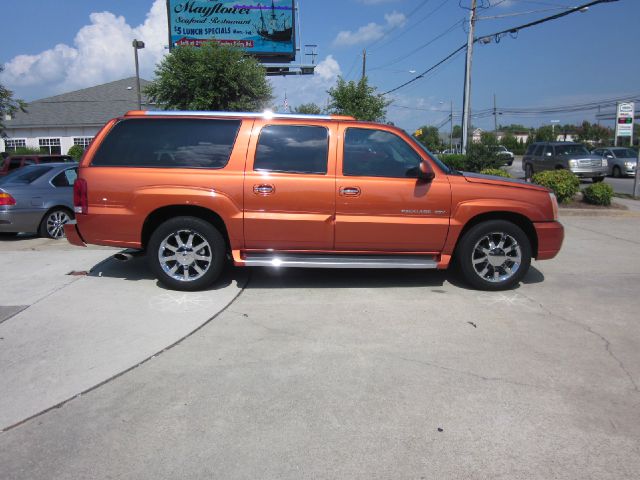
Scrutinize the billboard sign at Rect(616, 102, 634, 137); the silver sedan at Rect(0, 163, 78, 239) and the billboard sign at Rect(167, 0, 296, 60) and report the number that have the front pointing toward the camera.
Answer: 2

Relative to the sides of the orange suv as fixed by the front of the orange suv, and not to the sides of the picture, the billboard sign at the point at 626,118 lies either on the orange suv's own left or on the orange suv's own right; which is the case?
on the orange suv's own left

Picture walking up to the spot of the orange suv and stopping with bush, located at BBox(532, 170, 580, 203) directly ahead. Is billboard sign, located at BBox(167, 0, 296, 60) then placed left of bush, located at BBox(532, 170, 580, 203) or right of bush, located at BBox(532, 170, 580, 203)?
left

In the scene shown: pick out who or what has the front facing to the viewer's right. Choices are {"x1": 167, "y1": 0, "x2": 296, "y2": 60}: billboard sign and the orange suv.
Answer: the orange suv

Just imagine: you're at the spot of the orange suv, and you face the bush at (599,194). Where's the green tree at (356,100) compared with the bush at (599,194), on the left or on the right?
left

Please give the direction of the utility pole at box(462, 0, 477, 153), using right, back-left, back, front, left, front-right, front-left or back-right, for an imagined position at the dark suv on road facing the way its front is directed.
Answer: back-right

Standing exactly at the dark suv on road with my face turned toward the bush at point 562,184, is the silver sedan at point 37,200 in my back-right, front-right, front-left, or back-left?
front-right

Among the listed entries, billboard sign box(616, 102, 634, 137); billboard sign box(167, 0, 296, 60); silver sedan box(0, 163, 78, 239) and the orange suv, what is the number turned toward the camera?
2

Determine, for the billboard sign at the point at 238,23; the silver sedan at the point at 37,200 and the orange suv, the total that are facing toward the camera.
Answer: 1

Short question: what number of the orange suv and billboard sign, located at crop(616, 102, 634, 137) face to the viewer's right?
1

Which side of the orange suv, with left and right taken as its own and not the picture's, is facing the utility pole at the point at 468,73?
left

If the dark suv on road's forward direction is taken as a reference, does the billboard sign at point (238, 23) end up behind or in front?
behind

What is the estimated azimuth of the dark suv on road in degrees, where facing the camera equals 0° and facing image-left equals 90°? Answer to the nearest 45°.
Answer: approximately 315°

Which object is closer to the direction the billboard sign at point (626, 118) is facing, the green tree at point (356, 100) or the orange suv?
the orange suv

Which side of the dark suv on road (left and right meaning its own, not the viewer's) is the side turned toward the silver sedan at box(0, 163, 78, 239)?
right

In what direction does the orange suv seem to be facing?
to the viewer's right

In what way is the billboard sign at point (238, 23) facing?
toward the camera

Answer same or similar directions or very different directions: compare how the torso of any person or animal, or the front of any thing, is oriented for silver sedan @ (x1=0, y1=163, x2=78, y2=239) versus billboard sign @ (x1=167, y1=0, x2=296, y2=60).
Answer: very different directions
